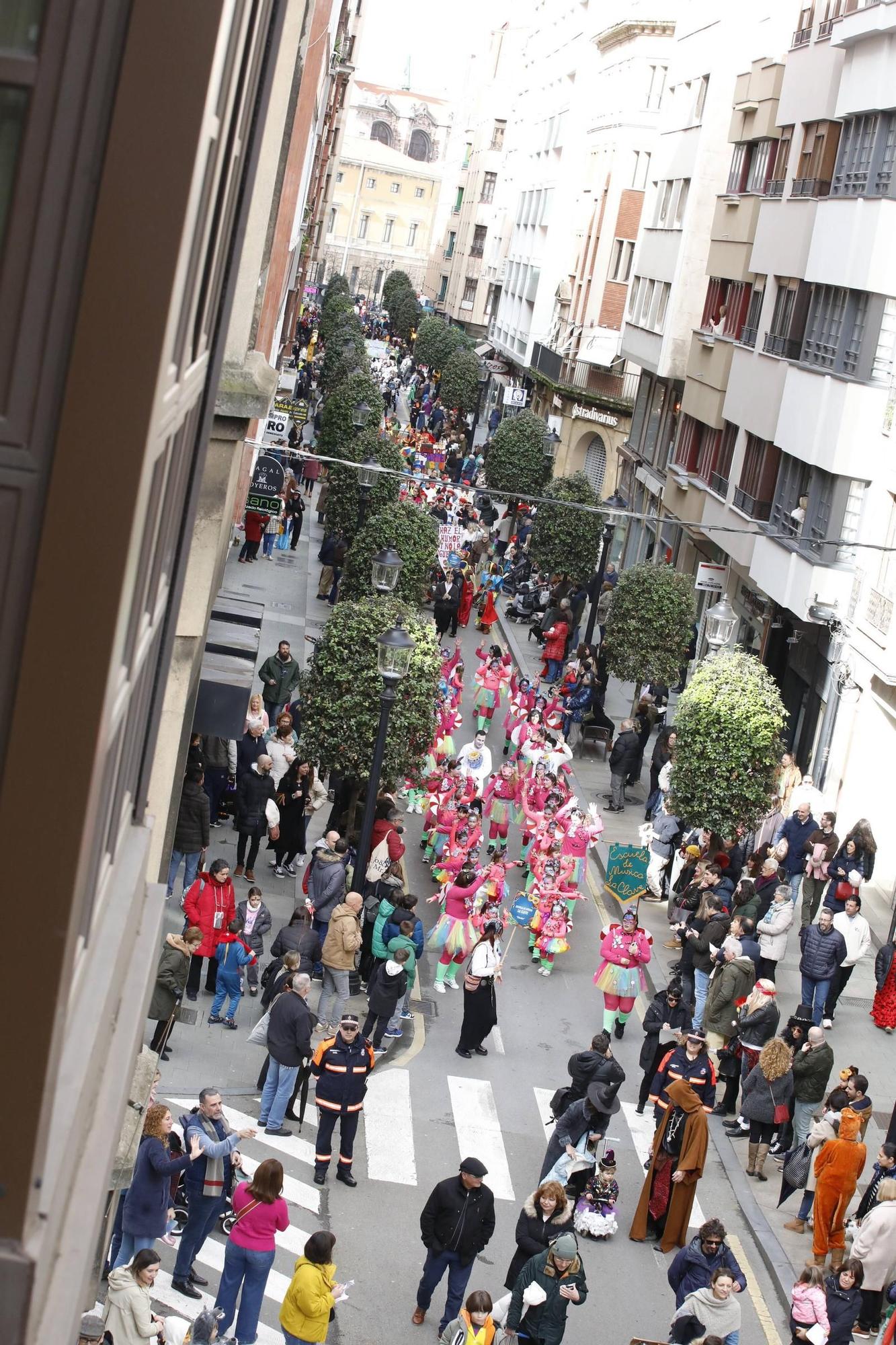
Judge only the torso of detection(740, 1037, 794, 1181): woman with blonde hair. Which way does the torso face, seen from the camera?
away from the camera

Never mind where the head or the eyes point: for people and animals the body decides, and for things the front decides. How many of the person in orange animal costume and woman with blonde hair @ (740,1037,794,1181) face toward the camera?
0

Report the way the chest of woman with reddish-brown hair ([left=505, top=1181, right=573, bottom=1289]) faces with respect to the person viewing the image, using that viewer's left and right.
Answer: facing the viewer and to the left of the viewer

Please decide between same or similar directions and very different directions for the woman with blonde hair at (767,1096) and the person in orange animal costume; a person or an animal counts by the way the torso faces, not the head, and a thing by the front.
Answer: same or similar directions

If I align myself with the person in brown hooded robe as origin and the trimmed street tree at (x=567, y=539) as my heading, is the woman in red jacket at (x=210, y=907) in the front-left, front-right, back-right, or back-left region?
front-left

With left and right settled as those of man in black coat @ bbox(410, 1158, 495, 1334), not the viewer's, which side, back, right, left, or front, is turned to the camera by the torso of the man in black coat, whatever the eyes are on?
front

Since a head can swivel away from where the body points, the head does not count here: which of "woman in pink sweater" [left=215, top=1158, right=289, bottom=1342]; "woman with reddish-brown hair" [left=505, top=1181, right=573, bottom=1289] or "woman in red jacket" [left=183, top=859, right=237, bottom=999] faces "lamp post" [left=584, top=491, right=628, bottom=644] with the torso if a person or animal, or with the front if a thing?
the woman in pink sweater

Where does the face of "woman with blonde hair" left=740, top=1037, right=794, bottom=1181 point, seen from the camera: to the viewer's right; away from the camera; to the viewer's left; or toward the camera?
away from the camera

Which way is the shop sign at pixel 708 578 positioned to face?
toward the camera

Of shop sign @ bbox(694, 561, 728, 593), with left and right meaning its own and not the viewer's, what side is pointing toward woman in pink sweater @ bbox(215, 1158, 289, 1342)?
front

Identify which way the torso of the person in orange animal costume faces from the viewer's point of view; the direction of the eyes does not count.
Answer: away from the camera
